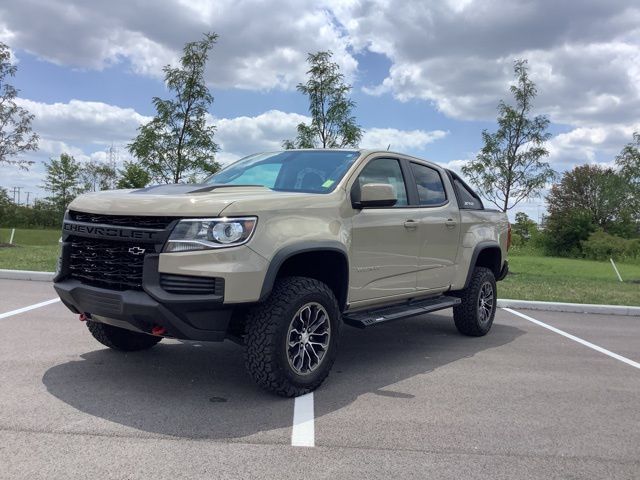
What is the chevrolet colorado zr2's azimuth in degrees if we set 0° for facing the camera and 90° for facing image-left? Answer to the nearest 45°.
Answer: approximately 45°

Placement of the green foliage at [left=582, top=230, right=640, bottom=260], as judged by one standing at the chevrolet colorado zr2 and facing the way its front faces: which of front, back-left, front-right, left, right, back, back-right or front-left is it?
back

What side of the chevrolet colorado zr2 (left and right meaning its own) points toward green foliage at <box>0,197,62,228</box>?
right

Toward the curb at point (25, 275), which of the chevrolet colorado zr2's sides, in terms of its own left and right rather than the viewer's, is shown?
right

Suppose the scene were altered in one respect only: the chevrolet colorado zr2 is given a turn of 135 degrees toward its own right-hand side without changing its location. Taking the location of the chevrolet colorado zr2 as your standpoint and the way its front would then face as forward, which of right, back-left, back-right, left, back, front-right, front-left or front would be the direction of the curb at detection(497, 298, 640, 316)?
front-right
